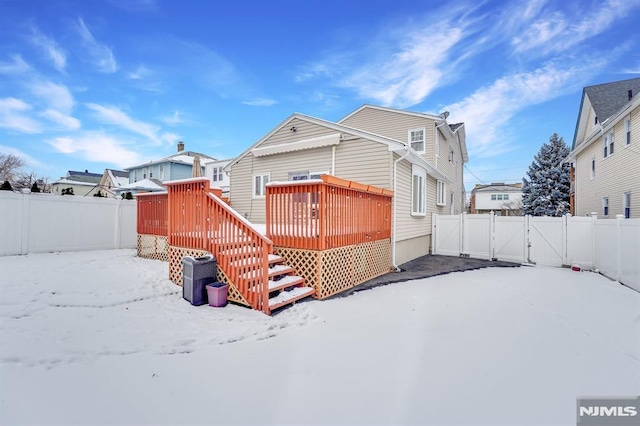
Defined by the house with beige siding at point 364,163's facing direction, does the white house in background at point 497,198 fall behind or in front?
in front

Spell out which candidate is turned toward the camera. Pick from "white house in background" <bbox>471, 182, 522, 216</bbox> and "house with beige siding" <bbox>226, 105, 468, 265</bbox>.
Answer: the white house in background

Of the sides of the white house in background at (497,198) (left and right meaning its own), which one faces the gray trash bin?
front

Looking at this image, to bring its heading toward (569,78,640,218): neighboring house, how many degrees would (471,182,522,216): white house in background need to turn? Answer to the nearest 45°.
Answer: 0° — it already faces it

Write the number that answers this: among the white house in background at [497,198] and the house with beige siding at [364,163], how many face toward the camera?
1

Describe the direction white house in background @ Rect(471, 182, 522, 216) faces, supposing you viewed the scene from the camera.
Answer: facing the viewer

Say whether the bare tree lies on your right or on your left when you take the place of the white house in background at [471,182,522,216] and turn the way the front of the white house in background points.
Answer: on your right

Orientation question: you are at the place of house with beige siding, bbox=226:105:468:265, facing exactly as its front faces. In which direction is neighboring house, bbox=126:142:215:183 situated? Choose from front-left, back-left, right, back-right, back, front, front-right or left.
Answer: left

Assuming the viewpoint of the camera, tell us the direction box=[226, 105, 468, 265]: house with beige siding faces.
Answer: facing away from the viewer and to the right of the viewer

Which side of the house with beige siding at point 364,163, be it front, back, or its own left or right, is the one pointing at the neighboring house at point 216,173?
left

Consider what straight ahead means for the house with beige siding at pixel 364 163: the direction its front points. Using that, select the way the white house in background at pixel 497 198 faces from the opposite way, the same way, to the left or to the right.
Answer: the opposite way

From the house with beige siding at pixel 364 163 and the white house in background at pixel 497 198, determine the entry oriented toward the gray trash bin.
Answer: the white house in background

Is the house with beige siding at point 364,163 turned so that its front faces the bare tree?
no
